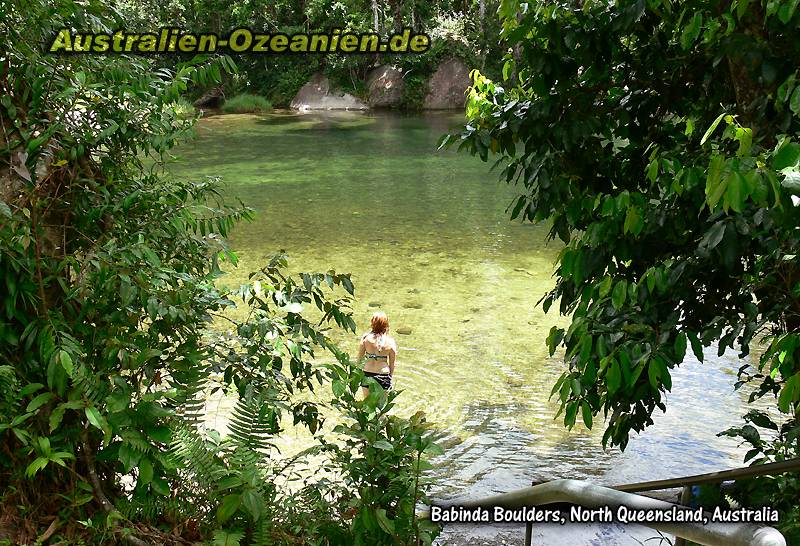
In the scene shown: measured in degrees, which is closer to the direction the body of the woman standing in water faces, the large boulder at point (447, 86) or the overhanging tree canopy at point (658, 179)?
the large boulder

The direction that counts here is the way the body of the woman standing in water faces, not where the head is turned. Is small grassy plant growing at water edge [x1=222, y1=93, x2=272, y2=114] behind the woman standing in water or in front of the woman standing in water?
in front

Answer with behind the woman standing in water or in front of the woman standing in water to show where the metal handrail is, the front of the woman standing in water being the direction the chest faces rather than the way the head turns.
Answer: behind

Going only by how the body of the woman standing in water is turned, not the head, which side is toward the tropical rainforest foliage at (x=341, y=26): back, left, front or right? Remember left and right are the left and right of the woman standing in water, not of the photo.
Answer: front

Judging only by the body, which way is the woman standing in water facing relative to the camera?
away from the camera

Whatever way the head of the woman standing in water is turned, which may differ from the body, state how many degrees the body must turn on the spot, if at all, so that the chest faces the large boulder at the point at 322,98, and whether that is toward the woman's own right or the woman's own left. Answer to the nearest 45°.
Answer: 0° — they already face it

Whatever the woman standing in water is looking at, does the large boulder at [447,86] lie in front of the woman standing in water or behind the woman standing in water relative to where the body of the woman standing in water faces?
in front

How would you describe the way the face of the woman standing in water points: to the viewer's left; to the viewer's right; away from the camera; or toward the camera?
away from the camera
